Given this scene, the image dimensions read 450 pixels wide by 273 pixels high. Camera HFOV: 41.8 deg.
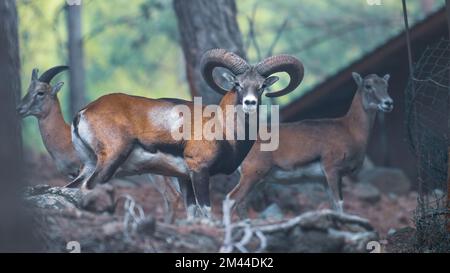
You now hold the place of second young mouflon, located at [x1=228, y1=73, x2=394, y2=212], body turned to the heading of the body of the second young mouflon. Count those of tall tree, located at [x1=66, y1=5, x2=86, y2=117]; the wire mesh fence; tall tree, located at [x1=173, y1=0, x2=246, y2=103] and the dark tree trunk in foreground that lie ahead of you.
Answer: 1

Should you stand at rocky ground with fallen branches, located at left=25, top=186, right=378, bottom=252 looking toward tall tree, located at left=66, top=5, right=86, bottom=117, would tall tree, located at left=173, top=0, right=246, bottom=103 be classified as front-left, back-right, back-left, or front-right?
front-right

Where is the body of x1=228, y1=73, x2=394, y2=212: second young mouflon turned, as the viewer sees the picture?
to the viewer's right

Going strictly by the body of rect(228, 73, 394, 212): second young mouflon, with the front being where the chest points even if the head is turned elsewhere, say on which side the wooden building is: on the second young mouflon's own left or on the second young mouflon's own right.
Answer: on the second young mouflon's own left

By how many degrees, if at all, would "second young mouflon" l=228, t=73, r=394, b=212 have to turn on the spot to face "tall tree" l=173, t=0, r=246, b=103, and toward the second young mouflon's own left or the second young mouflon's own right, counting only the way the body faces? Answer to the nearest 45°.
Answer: approximately 135° to the second young mouflon's own left

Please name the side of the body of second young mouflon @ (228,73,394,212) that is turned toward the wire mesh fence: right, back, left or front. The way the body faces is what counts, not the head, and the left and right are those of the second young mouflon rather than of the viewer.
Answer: front

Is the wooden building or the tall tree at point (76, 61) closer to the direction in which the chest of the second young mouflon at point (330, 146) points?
the wooden building

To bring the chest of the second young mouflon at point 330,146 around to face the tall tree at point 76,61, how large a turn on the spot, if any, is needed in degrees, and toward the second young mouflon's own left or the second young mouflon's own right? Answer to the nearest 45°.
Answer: approximately 135° to the second young mouflon's own left

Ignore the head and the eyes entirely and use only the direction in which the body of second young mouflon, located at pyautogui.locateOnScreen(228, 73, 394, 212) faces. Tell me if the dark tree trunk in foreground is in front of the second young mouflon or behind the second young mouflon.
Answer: behind
